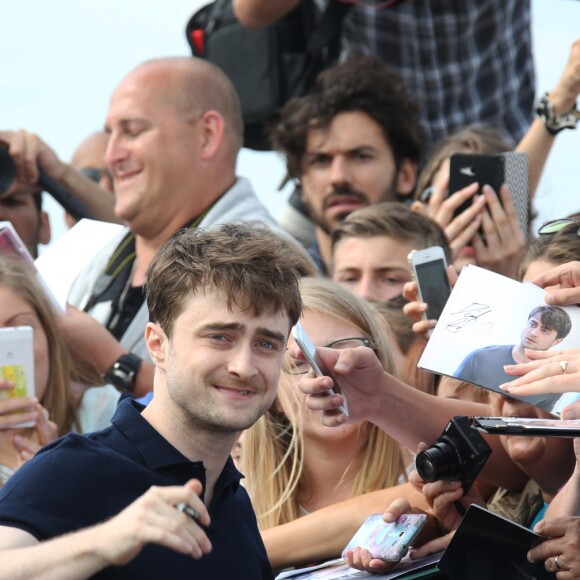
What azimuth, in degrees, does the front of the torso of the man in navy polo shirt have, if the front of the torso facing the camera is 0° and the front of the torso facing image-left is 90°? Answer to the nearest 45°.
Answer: approximately 315°

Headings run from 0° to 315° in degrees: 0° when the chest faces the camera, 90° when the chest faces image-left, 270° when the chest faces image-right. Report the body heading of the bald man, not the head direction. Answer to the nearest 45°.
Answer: approximately 45°

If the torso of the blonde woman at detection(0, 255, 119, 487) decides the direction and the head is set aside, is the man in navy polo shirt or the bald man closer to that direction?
the man in navy polo shirt

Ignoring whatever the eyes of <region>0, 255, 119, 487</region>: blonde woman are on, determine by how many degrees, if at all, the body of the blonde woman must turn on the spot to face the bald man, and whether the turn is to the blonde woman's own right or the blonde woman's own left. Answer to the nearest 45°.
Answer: approximately 135° to the blonde woman's own left

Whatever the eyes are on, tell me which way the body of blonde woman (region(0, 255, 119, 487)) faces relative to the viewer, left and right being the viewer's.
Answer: facing the viewer

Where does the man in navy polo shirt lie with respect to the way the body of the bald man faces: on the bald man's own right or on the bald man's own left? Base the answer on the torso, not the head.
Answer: on the bald man's own left

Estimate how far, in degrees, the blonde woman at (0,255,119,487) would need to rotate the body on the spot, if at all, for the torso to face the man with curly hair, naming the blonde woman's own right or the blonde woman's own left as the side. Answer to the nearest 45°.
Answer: approximately 135° to the blonde woman's own left

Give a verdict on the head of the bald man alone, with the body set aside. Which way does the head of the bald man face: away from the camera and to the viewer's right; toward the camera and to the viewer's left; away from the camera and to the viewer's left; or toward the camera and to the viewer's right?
toward the camera and to the viewer's left

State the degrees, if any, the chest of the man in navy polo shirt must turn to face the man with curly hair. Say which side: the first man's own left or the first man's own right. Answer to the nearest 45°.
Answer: approximately 135° to the first man's own left

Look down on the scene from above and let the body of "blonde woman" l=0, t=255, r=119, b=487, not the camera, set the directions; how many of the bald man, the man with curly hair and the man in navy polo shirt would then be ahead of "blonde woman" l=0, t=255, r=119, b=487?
1

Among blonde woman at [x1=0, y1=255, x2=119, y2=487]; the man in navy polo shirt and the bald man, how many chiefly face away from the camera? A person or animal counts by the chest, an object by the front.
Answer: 0

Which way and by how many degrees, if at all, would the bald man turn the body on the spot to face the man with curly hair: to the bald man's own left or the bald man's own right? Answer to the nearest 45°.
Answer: approximately 135° to the bald man's own left
